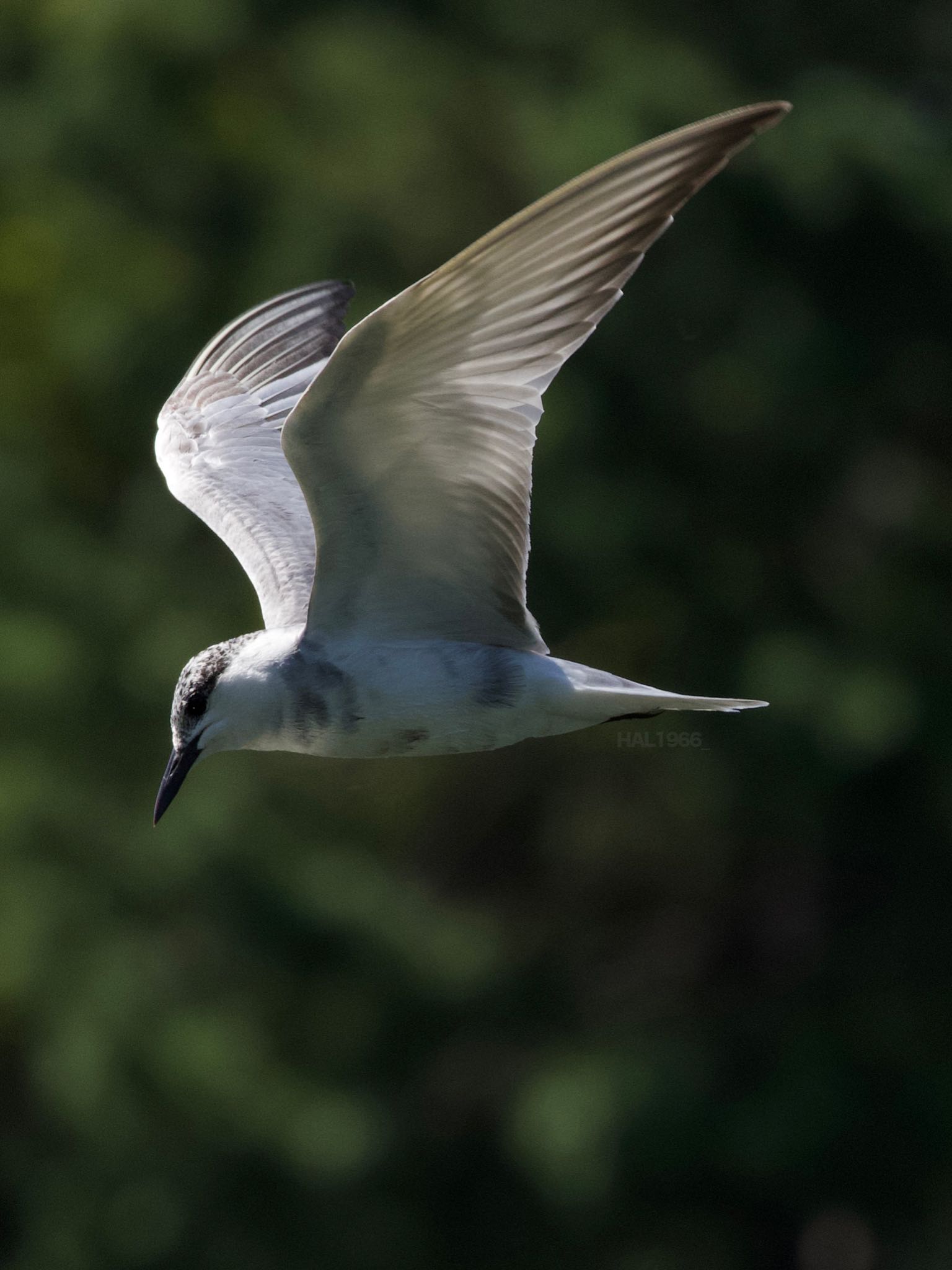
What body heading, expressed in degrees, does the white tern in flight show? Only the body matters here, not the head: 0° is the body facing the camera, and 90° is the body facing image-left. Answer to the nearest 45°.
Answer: approximately 90°
